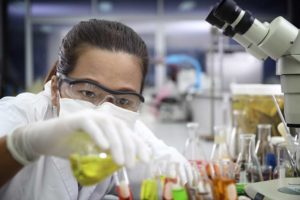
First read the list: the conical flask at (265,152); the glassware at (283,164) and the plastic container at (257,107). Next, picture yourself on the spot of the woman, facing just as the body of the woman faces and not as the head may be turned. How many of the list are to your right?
0

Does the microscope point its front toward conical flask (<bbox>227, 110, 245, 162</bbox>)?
no

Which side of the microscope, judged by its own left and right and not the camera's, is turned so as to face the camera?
left

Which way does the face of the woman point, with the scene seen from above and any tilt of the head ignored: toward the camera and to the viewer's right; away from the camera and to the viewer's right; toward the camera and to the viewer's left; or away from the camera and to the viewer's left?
toward the camera and to the viewer's right

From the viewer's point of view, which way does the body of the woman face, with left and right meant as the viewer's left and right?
facing the viewer and to the right of the viewer

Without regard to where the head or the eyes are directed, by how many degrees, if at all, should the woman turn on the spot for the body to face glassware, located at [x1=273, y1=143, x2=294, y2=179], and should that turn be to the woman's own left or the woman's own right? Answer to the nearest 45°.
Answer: approximately 45° to the woman's own left

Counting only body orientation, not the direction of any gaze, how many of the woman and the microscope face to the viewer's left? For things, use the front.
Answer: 1
